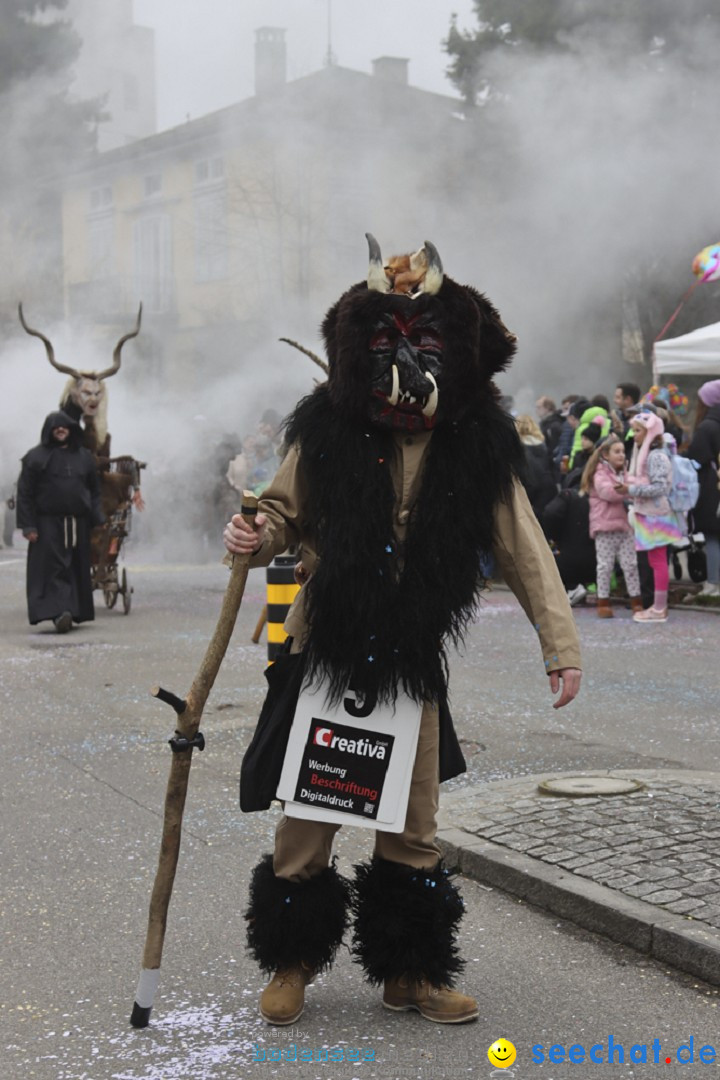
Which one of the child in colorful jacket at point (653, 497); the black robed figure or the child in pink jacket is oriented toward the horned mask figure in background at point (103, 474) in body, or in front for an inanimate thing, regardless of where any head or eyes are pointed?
the child in colorful jacket

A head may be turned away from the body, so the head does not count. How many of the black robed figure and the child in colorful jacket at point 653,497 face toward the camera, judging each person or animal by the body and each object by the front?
1

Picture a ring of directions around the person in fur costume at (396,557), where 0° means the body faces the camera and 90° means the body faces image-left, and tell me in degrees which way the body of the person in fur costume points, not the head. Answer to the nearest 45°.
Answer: approximately 0°

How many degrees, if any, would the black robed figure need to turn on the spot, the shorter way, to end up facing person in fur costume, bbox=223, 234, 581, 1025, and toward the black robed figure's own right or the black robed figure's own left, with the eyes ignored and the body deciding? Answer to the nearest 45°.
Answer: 0° — they already face them

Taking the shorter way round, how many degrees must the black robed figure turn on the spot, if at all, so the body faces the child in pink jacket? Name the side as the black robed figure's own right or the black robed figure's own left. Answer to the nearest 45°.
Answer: approximately 90° to the black robed figure's own left

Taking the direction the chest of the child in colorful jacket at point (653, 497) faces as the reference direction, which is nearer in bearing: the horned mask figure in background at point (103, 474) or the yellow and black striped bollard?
the horned mask figure in background

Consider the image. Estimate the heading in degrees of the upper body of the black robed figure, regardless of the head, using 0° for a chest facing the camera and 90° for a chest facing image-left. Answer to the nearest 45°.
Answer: approximately 0°

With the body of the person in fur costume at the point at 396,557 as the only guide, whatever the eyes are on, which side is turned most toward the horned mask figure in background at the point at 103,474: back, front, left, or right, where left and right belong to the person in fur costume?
back

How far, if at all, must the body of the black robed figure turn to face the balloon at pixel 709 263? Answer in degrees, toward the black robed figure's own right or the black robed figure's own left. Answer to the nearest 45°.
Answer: approximately 90° to the black robed figure's own left

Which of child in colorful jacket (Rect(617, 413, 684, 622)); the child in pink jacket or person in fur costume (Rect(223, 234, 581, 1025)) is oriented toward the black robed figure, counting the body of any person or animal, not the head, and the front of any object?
the child in colorful jacket

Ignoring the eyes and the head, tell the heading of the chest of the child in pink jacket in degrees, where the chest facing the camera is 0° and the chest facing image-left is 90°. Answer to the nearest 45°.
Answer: approximately 315°

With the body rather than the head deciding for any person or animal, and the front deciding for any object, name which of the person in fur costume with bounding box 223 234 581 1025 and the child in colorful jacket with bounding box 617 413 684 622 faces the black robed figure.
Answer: the child in colorful jacket
